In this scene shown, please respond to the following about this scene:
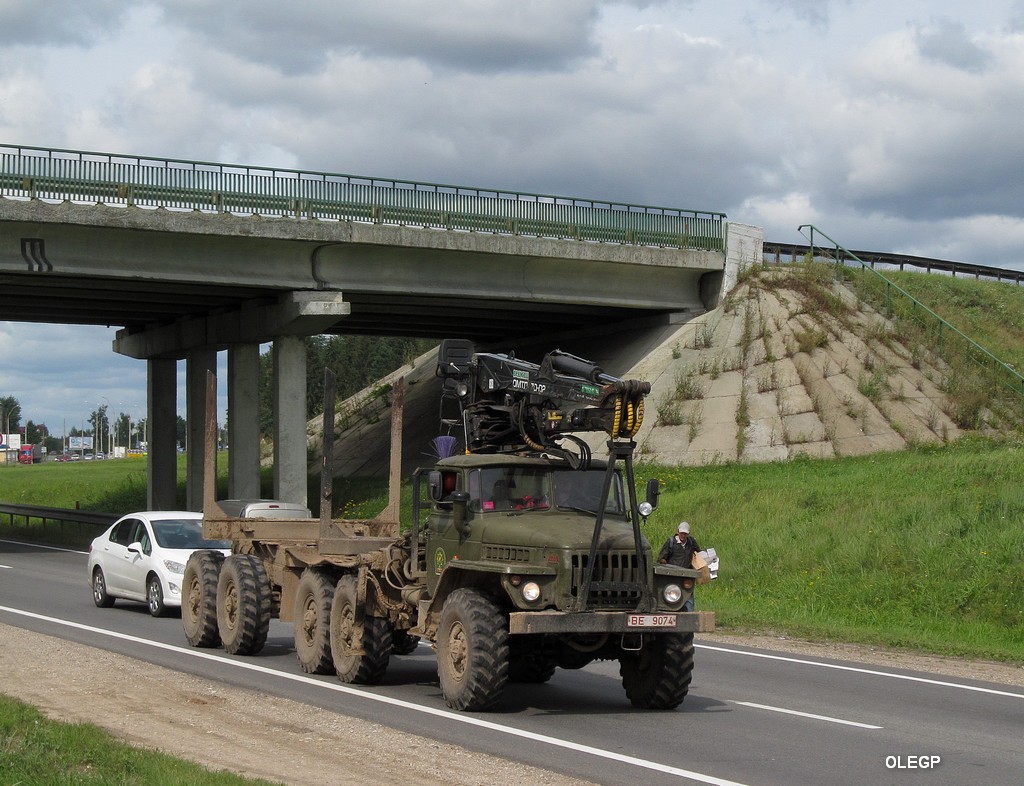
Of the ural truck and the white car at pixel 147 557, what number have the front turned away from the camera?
0

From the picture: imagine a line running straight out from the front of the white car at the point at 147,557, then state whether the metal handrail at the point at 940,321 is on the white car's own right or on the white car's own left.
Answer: on the white car's own left

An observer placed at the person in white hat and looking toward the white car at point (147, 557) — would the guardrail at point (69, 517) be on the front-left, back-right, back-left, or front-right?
front-right

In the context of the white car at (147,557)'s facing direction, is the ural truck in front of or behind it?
in front

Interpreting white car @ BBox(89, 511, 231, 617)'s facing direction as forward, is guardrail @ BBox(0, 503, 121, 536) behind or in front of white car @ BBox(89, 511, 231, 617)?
behind

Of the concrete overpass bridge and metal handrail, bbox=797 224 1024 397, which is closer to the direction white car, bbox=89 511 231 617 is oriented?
the metal handrail

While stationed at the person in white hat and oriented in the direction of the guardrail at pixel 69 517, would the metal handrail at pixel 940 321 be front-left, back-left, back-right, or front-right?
front-right

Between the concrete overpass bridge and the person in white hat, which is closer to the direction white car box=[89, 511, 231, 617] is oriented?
the person in white hat

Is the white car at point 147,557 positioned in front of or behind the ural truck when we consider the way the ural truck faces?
behind

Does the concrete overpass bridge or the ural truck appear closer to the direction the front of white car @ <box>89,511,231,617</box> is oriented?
the ural truck

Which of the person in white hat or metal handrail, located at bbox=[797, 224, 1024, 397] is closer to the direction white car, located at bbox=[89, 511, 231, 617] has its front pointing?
the person in white hat

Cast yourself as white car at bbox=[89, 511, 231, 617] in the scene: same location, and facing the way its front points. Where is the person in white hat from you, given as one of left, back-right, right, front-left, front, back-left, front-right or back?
front

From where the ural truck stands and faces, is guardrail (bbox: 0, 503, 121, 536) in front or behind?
behind

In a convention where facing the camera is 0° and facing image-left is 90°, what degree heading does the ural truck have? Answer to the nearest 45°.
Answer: approximately 315°

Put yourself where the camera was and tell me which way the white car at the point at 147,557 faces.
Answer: facing the viewer and to the right of the viewer

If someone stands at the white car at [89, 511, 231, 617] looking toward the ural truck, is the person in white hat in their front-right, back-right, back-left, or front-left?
front-left
